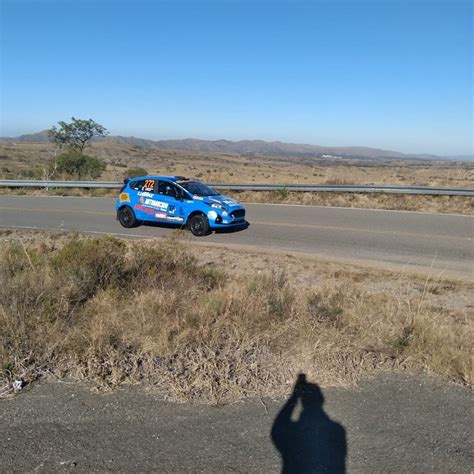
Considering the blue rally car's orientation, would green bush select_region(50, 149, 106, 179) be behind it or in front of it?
behind

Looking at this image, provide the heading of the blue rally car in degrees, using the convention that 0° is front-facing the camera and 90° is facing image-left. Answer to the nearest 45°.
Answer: approximately 315°
